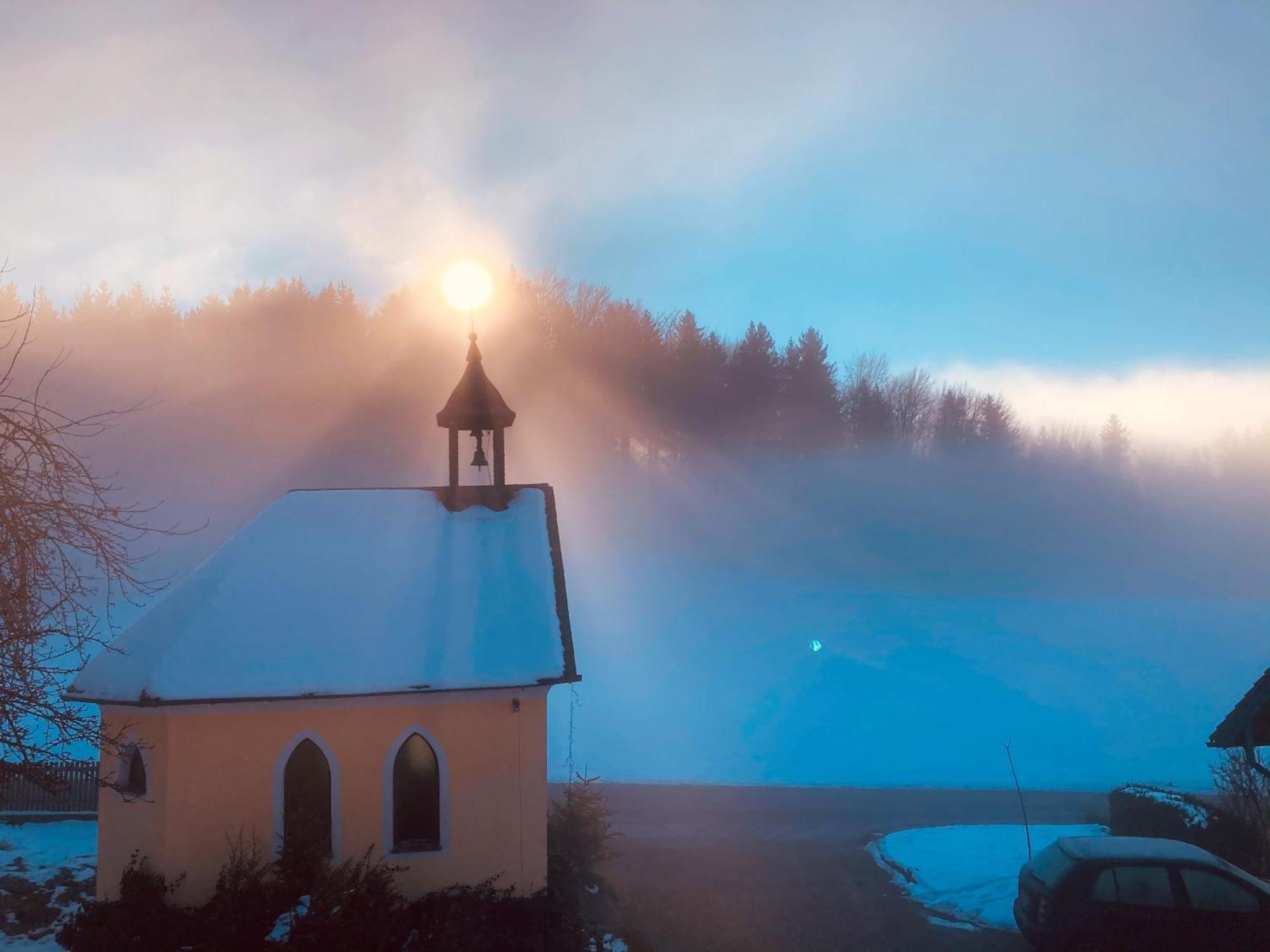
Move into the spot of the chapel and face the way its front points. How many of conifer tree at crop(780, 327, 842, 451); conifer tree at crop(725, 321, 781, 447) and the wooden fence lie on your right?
0

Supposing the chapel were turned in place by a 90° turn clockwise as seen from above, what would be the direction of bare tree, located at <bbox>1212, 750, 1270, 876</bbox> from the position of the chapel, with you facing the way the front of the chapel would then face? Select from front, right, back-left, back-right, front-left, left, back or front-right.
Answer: left

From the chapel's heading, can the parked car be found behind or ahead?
ahead

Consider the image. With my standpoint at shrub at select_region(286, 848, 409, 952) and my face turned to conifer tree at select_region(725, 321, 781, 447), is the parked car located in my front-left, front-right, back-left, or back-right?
front-right

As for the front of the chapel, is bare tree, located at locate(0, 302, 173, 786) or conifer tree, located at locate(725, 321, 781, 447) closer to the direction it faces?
the conifer tree

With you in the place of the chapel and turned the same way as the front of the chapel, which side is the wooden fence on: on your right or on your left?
on your left

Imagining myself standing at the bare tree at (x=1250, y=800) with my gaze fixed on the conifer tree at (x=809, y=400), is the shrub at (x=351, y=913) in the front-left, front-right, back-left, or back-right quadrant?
back-left

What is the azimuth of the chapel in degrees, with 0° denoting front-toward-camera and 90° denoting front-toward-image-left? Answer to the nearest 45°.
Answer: approximately 270°

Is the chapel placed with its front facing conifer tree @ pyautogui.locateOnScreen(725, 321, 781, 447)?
no

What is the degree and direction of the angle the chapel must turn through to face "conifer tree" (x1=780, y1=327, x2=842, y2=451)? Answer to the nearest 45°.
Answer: approximately 45° to its left

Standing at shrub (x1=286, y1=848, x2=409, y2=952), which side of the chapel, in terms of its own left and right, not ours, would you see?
right

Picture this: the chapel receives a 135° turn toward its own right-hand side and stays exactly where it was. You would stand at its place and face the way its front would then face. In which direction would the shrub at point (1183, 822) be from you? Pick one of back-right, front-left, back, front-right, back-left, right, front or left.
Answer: back-left

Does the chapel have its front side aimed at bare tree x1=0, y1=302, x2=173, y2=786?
no
